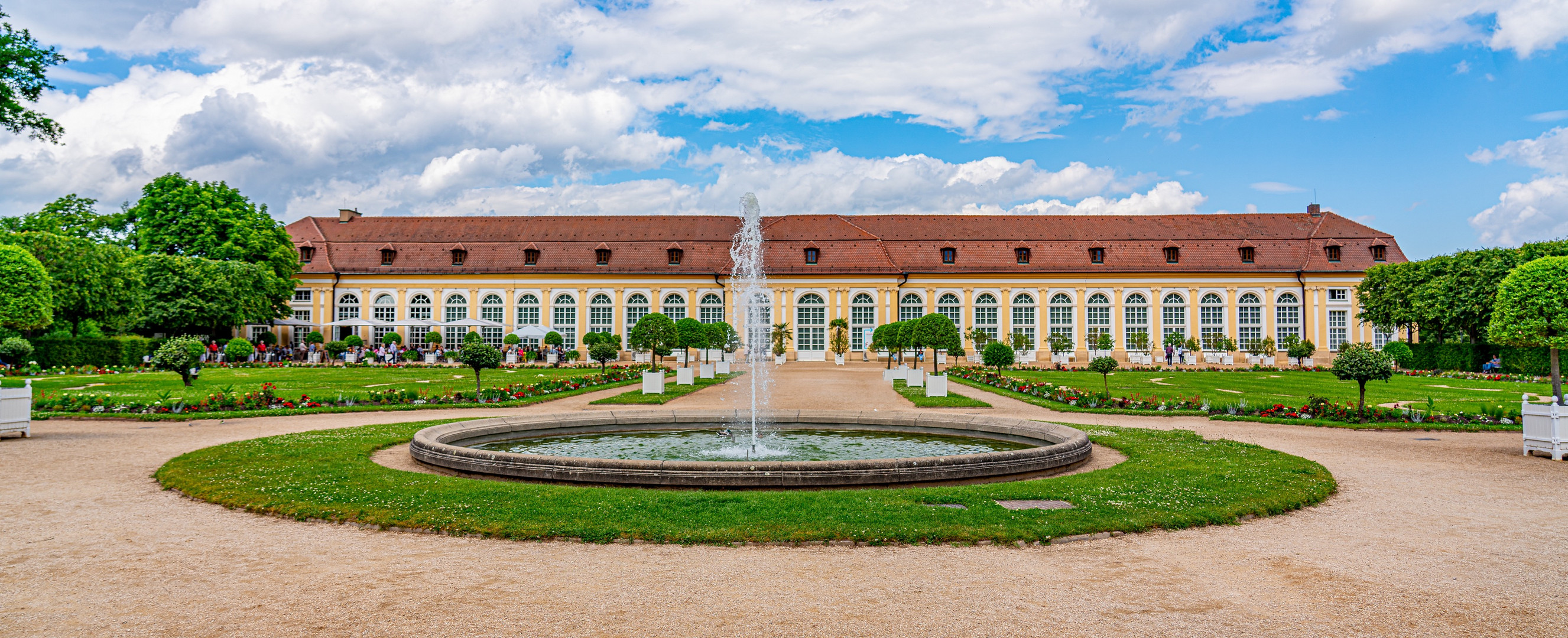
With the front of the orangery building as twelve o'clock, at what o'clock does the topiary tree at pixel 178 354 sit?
The topiary tree is roughly at 1 o'clock from the orangery building.

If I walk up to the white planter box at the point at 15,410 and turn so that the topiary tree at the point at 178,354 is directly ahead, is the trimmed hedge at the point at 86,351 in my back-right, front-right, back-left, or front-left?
front-left

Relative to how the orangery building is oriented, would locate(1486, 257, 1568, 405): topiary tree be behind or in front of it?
in front

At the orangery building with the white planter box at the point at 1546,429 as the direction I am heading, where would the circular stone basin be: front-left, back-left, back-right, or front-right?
front-right

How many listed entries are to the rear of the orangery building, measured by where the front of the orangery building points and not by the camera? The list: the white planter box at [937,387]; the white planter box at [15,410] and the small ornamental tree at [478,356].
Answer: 0

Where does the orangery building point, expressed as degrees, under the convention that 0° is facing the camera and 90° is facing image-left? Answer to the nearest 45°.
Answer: approximately 0°

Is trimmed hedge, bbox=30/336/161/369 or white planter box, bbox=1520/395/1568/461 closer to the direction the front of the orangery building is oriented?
the white planter box

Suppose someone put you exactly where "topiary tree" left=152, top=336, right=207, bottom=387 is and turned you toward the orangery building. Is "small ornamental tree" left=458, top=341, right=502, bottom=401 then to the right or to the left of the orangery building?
right

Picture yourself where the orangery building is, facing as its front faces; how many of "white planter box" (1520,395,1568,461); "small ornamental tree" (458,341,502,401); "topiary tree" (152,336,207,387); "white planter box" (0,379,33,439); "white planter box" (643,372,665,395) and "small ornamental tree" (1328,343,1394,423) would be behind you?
0

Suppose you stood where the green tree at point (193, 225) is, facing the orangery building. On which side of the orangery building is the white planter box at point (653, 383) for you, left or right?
right

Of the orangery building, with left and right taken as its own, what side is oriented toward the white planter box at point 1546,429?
front

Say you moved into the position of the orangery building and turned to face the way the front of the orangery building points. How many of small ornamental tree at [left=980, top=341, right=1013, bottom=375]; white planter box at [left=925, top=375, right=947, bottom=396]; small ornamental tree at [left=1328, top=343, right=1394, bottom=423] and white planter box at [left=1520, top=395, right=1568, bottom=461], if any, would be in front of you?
4

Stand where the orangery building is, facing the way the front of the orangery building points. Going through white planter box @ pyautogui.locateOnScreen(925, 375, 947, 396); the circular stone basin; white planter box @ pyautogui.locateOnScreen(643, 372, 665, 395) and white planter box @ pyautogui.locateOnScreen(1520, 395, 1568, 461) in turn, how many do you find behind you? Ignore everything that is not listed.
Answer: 0

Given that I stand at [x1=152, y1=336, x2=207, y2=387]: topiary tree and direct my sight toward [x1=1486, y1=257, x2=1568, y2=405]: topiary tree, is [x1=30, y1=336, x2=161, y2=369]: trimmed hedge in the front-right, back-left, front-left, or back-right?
back-left

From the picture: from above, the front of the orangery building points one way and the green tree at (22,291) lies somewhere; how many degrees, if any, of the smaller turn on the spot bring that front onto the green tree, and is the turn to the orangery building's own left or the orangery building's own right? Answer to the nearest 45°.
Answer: approximately 45° to the orangery building's own right

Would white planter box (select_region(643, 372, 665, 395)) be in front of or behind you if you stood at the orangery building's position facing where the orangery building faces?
in front

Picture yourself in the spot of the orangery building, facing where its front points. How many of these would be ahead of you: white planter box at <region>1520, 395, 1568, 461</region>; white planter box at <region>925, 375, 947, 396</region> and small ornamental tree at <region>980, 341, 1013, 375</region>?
3

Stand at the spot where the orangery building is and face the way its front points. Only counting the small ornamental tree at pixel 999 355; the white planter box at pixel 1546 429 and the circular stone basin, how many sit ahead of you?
3

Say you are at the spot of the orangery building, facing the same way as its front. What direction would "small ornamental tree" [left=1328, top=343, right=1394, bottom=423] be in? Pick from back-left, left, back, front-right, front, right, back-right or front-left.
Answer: front

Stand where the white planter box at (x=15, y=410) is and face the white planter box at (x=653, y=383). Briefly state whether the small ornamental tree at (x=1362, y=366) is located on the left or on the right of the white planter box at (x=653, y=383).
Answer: right

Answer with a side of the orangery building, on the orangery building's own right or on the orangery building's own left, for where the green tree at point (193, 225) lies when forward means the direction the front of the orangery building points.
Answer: on the orangery building's own right
